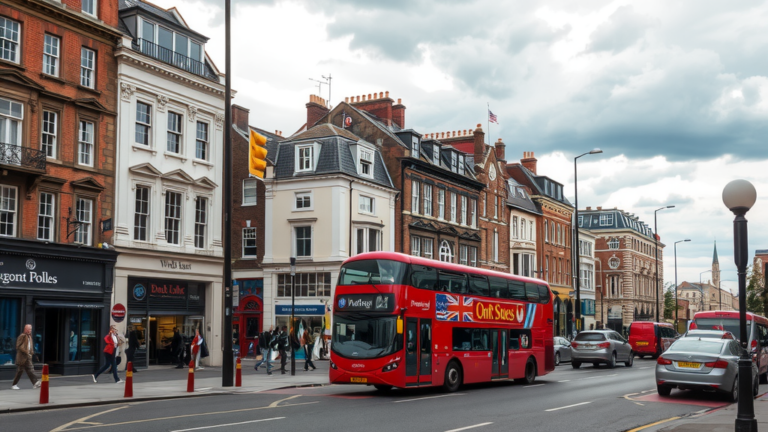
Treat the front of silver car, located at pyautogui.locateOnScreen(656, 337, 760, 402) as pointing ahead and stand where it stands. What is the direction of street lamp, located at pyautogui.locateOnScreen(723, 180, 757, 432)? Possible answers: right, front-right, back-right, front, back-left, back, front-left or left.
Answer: back-right

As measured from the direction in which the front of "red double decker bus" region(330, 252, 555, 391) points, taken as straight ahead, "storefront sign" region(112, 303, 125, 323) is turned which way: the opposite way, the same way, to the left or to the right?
to the left

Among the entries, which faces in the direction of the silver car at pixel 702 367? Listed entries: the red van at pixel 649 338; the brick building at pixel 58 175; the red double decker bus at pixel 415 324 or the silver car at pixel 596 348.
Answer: the brick building

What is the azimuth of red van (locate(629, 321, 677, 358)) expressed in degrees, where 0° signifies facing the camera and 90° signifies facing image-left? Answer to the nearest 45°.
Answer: approximately 225°

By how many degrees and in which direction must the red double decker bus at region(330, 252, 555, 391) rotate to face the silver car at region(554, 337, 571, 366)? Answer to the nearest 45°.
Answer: approximately 135° to its right

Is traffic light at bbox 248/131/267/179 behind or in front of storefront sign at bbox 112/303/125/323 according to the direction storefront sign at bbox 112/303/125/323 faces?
in front

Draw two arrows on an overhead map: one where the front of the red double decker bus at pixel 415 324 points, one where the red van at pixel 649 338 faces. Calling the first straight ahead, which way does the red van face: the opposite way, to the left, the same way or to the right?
the opposite way

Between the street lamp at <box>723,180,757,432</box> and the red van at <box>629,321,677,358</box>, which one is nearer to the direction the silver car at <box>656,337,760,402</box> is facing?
the red van

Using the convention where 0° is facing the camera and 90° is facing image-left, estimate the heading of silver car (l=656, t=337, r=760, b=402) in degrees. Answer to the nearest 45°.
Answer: approximately 225°

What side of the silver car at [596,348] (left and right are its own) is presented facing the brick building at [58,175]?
back

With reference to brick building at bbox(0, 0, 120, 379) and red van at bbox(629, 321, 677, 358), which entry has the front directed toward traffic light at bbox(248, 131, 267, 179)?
the brick building
